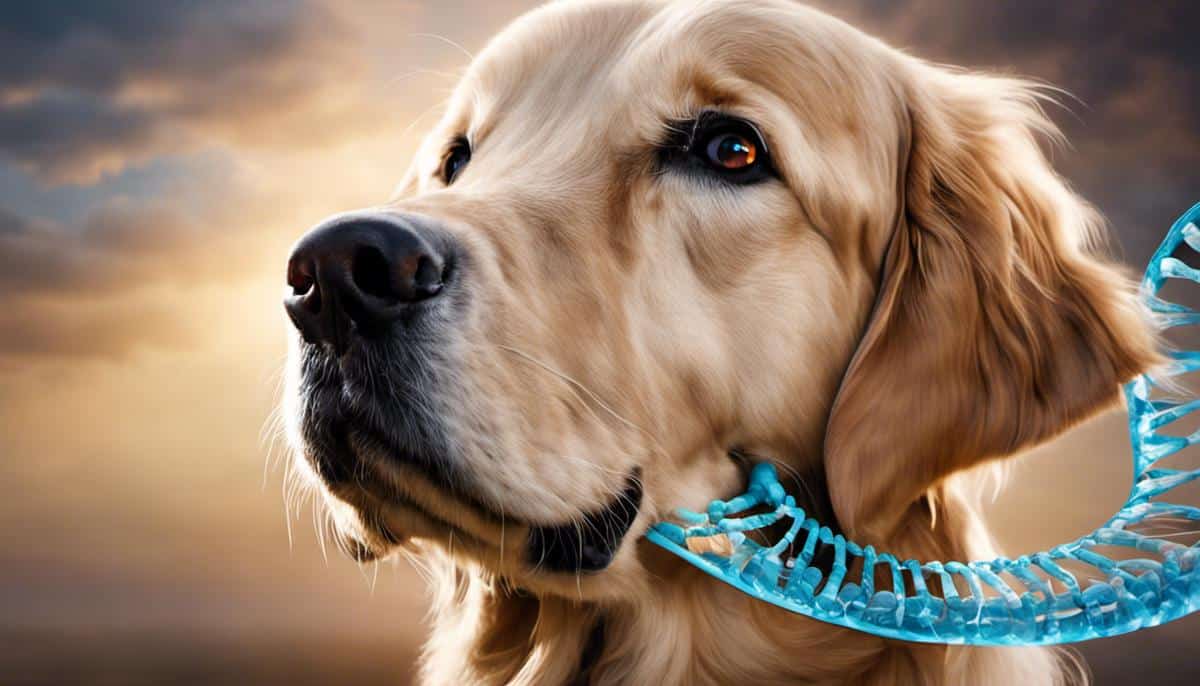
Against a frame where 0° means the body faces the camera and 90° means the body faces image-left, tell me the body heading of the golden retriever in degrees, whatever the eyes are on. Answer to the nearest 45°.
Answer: approximately 45°
